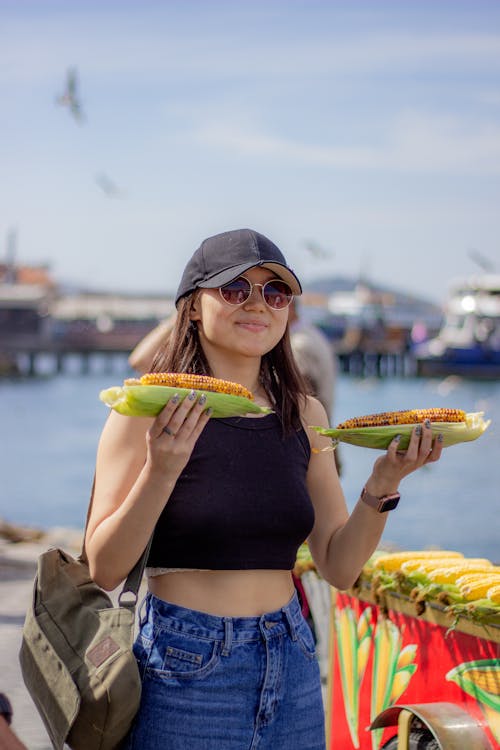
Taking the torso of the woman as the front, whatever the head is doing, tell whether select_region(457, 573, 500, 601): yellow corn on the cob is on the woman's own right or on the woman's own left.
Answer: on the woman's own left

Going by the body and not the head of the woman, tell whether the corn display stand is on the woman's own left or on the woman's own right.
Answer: on the woman's own left

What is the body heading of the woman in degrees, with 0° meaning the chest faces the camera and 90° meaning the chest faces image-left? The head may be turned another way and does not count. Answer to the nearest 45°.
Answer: approximately 315°

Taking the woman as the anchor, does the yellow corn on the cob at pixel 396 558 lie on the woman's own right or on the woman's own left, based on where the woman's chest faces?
on the woman's own left
